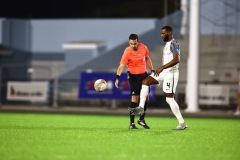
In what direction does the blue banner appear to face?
toward the camera

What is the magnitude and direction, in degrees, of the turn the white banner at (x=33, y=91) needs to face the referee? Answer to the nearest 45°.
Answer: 0° — it already faces them

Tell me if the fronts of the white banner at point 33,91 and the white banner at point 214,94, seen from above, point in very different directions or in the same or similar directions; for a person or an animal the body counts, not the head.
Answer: same or similar directions

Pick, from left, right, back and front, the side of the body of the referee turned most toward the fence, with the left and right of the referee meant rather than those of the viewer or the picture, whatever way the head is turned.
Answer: back

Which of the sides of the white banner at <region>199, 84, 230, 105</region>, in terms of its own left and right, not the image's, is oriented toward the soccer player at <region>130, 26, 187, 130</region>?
front

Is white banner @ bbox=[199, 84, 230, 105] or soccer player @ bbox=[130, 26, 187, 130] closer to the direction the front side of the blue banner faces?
the soccer player

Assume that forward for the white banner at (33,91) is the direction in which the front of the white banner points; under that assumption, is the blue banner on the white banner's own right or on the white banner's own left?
on the white banner's own left

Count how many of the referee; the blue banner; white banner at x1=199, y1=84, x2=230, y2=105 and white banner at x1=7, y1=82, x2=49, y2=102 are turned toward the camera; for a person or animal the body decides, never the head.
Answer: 4

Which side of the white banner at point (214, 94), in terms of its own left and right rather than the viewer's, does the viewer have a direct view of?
front

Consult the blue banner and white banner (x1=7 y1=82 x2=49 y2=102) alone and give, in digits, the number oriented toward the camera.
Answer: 2

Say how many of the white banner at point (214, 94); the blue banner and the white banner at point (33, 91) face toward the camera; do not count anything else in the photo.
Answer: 3

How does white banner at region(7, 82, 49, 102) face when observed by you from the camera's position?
facing the viewer

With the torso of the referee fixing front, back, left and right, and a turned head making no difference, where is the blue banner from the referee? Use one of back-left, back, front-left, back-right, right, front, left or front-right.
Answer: back
